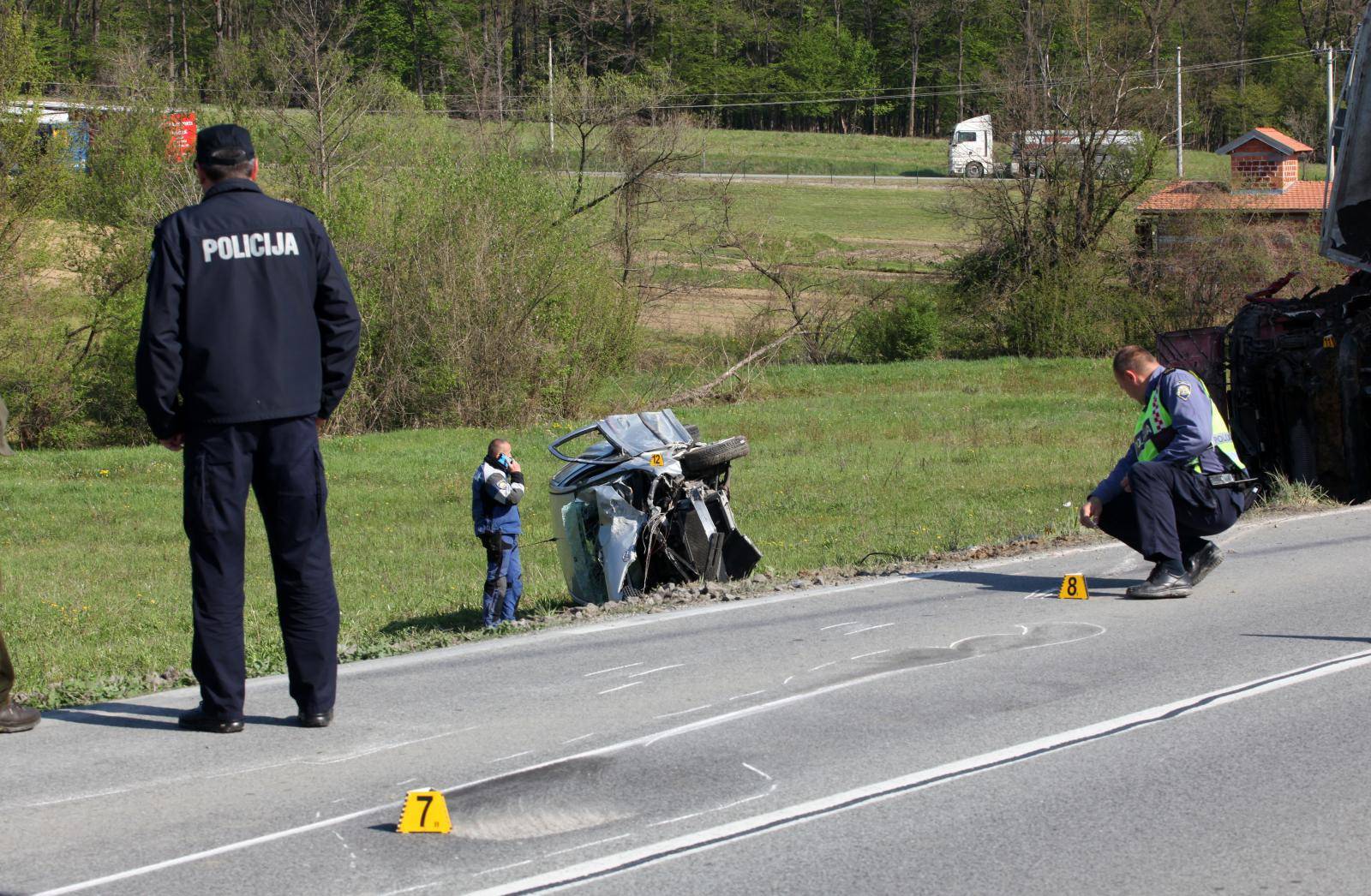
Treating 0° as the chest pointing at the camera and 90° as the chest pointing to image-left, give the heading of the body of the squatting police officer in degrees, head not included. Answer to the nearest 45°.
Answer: approximately 90°

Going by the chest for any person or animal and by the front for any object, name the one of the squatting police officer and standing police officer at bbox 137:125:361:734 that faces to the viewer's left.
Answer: the squatting police officer

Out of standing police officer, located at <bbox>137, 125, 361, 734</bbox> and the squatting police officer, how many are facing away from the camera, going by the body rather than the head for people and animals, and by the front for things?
1

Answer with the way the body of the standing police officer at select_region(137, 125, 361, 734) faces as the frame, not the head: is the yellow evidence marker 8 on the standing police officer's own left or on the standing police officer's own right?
on the standing police officer's own right

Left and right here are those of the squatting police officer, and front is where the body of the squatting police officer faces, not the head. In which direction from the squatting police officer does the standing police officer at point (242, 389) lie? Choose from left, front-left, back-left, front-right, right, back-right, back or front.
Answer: front-left

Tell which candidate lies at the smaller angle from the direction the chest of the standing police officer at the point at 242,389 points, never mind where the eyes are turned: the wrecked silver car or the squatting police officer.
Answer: the wrecked silver car

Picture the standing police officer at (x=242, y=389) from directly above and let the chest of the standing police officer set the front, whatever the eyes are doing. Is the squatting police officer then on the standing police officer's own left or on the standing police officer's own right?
on the standing police officer's own right

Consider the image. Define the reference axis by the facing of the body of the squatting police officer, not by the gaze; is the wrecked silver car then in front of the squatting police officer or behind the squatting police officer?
in front

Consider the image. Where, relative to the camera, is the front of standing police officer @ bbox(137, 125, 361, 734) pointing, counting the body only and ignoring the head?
away from the camera

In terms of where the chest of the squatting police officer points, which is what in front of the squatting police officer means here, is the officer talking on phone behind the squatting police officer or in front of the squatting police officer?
in front

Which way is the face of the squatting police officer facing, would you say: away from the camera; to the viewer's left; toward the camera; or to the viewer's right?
to the viewer's left

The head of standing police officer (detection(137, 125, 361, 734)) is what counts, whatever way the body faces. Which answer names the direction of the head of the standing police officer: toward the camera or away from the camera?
away from the camera
